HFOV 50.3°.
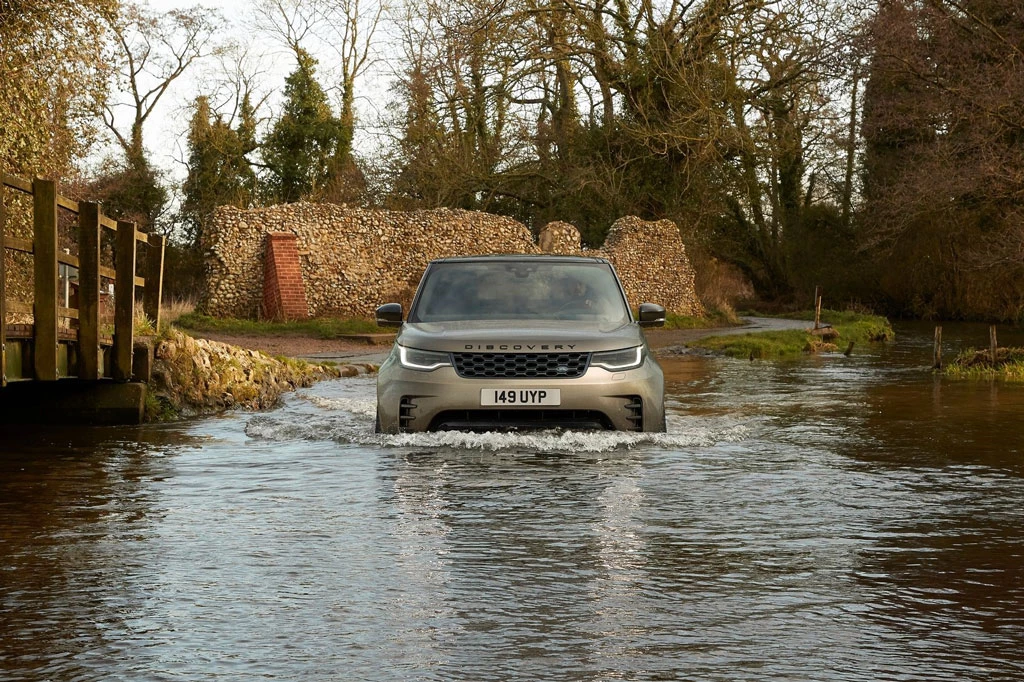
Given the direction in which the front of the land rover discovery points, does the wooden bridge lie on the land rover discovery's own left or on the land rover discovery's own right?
on the land rover discovery's own right

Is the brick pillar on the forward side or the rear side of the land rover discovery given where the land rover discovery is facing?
on the rear side

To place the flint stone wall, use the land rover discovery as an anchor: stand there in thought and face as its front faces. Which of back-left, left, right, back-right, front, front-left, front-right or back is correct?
back

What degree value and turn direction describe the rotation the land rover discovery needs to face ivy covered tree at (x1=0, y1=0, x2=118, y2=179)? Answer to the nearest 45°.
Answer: approximately 135° to its right

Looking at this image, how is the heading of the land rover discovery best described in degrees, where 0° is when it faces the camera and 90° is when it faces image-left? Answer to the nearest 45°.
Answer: approximately 0°

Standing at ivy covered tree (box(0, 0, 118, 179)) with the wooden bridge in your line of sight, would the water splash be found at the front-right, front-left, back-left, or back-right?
front-left
